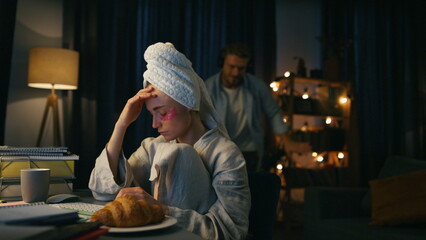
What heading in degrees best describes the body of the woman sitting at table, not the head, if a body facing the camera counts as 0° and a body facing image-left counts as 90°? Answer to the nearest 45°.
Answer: approximately 45°

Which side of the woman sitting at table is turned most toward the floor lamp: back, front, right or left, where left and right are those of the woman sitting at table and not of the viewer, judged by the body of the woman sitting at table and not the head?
right

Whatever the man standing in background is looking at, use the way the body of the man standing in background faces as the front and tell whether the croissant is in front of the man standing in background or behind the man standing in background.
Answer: in front

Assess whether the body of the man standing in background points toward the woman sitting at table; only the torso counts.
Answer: yes

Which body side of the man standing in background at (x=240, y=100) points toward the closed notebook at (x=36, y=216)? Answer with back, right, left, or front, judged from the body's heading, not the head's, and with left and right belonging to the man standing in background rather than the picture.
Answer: front

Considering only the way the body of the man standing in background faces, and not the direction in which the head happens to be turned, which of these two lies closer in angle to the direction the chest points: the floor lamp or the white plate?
the white plate

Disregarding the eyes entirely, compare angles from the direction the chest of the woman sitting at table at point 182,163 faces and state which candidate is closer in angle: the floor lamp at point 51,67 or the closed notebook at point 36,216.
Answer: the closed notebook

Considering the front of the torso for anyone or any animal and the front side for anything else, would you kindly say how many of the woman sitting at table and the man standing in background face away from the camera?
0

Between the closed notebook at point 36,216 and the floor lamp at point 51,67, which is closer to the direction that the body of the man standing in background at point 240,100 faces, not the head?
the closed notebook

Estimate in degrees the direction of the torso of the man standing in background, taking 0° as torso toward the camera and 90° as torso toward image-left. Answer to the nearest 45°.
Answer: approximately 0°
